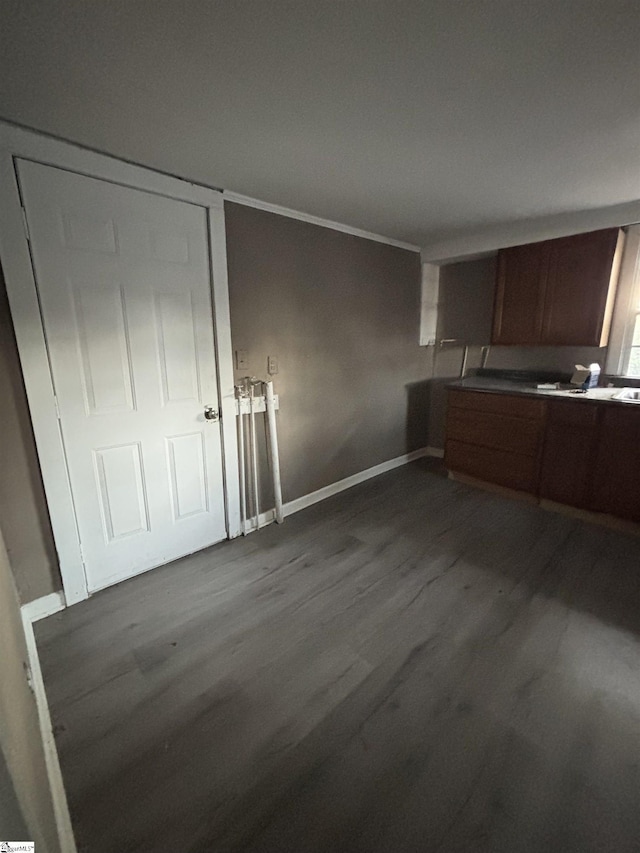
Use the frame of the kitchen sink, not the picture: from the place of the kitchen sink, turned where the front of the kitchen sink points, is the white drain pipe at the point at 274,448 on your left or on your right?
on your right

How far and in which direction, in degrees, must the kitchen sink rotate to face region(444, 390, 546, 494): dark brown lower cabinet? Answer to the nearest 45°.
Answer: approximately 90° to its right

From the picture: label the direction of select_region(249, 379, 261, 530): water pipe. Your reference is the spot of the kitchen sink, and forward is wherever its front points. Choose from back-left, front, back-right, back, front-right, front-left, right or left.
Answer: front-right

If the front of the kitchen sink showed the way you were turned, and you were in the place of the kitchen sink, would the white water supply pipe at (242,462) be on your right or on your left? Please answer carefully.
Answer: on your right

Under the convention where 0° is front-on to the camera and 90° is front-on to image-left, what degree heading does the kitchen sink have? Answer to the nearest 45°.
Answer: approximately 0°
